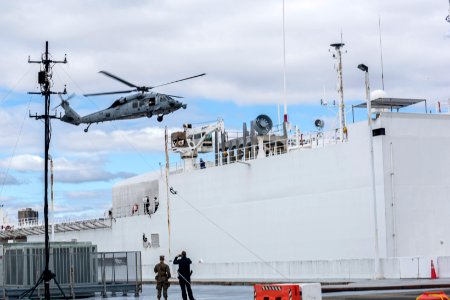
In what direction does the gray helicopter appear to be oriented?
to the viewer's right
